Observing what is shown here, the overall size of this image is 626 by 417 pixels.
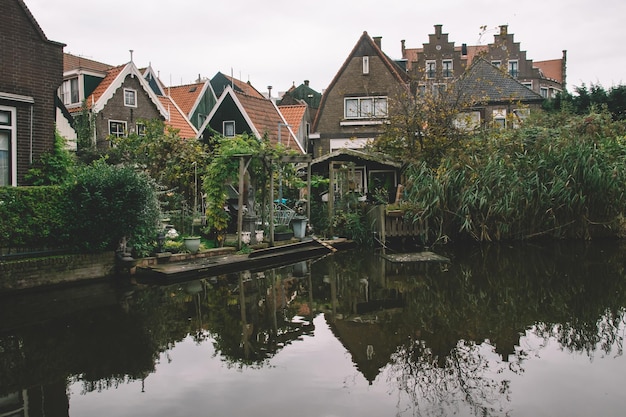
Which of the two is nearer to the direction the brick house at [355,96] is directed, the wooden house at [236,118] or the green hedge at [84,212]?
the green hedge

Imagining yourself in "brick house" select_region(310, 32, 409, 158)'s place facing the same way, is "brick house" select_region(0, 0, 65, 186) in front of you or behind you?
in front

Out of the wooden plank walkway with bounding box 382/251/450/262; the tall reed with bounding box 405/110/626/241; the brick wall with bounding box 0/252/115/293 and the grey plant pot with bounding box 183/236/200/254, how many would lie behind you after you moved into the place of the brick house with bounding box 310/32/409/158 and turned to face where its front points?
0

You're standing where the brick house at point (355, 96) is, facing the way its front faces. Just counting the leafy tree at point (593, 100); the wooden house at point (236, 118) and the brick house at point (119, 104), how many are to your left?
1

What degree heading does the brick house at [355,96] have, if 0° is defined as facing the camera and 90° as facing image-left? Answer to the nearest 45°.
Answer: approximately 0°

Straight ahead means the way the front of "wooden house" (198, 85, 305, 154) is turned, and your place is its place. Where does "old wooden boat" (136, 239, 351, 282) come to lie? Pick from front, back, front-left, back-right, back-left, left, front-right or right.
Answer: front-left

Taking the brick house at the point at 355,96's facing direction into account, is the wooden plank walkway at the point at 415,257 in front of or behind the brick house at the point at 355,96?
in front

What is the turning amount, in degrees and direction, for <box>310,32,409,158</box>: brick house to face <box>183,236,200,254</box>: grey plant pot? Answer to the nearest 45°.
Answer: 0° — it already faces it

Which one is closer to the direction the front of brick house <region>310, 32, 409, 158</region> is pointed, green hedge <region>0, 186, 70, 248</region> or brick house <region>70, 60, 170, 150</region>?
the green hedge

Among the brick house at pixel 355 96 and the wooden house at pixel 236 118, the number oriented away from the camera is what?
0

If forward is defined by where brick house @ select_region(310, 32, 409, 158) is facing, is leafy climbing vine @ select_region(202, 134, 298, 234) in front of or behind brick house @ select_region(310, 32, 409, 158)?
in front

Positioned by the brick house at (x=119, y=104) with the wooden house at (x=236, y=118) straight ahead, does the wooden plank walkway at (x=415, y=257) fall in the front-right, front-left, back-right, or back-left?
front-right

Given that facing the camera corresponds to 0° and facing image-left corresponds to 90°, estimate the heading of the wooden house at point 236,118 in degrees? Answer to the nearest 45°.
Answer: approximately 45°
